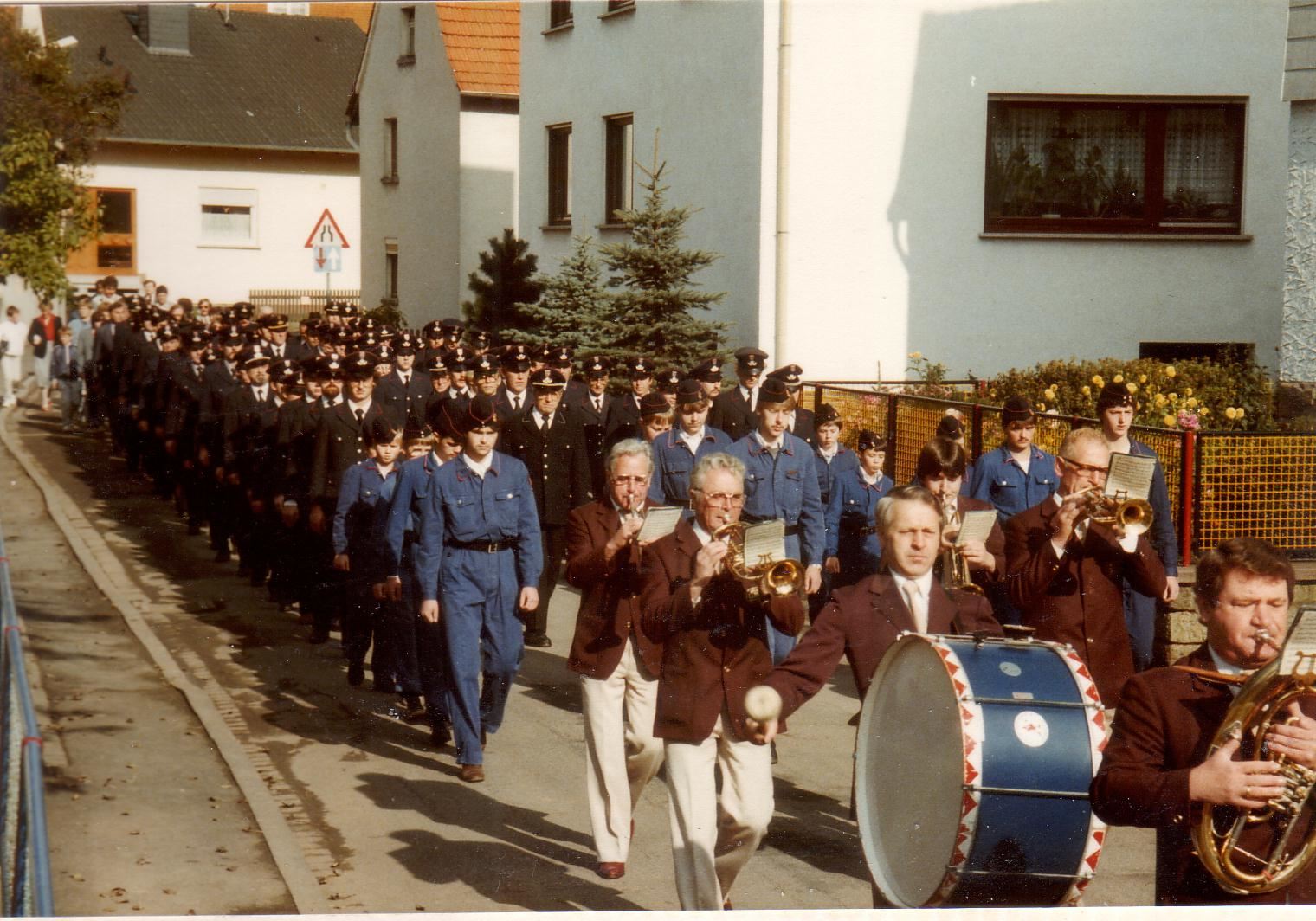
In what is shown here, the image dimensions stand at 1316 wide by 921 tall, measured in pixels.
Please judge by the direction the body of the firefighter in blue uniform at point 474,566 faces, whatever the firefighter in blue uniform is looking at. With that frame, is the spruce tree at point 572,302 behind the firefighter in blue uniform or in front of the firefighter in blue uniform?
behind

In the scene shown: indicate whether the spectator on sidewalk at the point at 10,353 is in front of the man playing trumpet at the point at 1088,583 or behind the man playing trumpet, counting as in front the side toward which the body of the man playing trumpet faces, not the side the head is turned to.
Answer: behind

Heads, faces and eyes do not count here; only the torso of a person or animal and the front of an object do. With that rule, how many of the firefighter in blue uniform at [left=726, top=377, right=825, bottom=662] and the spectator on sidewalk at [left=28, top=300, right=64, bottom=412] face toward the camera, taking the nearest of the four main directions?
2

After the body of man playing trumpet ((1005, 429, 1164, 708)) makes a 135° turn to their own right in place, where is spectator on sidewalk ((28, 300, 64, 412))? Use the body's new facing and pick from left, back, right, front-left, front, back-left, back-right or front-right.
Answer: front-right

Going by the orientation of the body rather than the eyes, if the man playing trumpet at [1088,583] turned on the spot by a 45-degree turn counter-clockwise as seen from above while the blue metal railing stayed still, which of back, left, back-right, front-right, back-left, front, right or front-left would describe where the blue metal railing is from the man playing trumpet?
back-right

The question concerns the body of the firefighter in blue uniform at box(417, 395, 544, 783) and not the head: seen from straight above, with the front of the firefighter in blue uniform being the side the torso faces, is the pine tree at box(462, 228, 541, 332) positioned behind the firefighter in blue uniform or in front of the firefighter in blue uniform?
behind

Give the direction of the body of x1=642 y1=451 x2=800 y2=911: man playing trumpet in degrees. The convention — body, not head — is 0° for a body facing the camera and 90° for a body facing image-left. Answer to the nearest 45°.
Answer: approximately 315°

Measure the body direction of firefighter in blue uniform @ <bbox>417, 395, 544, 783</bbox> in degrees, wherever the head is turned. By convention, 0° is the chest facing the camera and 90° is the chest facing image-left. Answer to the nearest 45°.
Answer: approximately 0°
